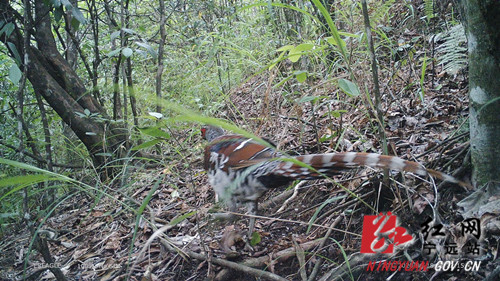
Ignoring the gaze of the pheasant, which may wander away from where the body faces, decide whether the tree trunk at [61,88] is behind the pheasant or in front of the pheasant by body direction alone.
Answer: in front

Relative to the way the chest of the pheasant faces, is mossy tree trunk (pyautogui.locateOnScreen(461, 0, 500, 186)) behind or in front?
behind

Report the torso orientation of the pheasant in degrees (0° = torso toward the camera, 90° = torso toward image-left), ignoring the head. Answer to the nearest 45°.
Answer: approximately 90°
